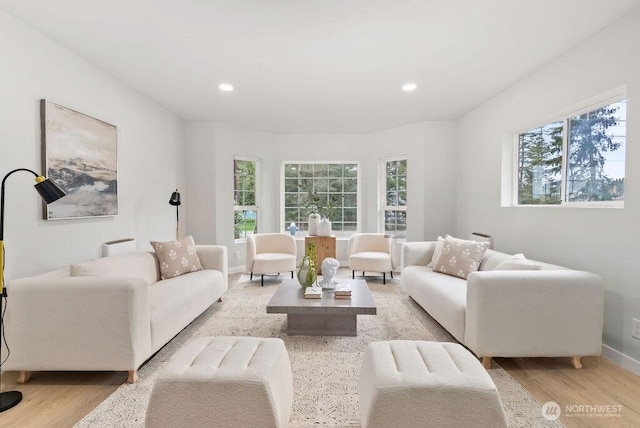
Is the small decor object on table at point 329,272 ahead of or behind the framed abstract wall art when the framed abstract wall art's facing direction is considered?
ahead

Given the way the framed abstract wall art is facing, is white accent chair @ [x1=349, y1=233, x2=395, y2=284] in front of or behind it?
in front

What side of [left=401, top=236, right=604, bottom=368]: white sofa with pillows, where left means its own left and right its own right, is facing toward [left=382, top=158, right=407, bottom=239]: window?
right

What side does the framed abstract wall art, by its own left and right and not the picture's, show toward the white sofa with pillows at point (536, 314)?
front

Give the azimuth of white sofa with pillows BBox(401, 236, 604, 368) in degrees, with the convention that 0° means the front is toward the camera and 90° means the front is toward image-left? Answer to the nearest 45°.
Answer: approximately 45°

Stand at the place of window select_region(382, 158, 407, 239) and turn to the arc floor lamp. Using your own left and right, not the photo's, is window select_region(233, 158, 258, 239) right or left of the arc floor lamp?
right

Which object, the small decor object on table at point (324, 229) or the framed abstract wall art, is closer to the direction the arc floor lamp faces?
the small decor object on table

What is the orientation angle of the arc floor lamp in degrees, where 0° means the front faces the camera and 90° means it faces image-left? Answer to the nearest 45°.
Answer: approximately 270°

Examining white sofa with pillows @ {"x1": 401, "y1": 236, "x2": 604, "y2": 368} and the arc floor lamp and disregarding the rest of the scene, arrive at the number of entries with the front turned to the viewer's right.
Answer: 1

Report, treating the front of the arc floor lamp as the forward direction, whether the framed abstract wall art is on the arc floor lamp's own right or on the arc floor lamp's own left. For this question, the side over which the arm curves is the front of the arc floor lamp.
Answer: on the arc floor lamp's own left

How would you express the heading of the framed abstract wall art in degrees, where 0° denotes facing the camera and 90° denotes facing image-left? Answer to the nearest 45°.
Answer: approximately 315°
